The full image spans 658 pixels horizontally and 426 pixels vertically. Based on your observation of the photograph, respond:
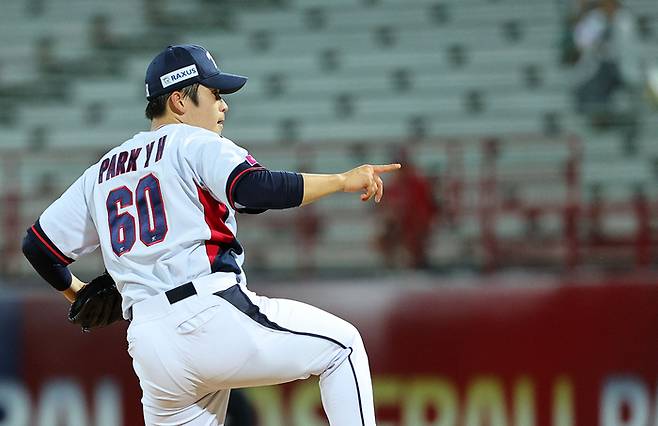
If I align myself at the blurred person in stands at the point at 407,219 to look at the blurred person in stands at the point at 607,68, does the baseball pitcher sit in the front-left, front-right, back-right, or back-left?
back-right

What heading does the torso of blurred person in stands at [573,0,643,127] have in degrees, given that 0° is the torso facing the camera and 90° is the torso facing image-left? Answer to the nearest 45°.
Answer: approximately 0°

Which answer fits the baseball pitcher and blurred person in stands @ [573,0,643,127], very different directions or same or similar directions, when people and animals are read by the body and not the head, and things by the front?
very different directions

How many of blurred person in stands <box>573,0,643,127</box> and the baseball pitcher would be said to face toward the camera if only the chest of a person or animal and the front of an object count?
1

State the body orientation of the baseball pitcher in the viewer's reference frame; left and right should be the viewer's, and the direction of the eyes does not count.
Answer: facing away from the viewer and to the right of the viewer

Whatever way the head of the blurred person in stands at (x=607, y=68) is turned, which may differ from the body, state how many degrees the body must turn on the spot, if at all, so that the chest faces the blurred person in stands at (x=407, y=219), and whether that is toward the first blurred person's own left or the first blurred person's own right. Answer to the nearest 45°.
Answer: approximately 45° to the first blurred person's own right

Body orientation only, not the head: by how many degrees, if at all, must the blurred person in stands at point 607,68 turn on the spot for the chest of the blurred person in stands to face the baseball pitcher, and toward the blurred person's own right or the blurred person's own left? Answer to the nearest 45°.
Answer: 0° — they already face them
